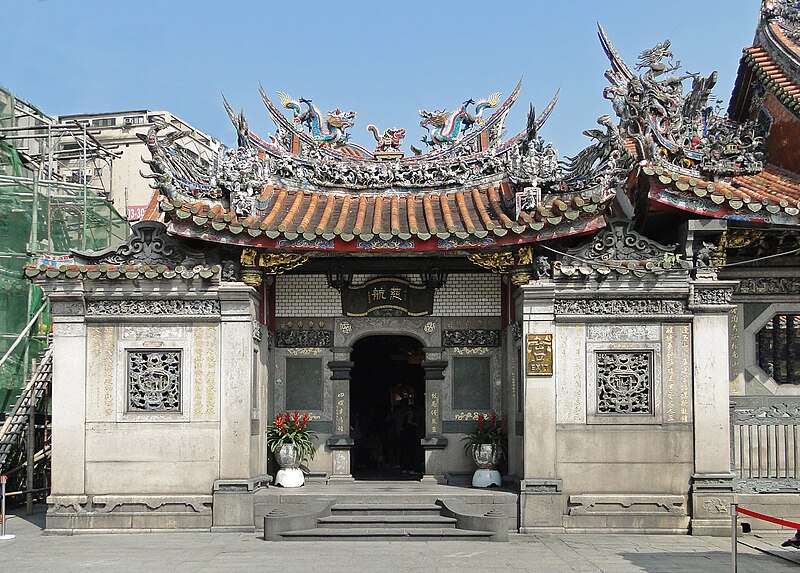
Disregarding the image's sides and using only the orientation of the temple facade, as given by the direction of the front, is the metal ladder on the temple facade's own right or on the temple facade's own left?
on the temple facade's own right

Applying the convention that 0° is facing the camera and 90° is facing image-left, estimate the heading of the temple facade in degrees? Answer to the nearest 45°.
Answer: approximately 0°

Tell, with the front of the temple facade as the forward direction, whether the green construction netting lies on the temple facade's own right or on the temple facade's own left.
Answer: on the temple facade's own right
